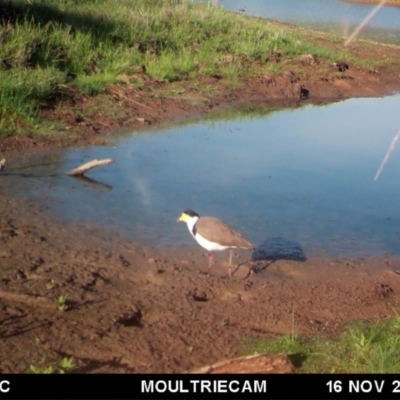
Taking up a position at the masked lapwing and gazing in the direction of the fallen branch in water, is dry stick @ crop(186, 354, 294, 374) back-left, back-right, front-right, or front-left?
back-left

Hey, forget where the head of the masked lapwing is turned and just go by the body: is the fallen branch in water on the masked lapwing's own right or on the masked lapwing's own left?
on the masked lapwing's own right

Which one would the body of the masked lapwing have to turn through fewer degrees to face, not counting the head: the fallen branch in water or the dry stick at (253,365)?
the fallen branch in water

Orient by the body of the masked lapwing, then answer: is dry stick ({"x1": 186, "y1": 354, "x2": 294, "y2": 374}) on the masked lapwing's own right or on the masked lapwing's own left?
on the masked lapwing's own left

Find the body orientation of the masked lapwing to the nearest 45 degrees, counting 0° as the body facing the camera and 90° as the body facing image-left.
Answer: approximately 90°
